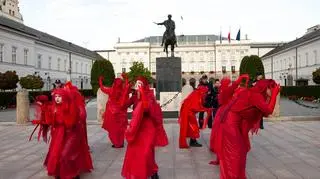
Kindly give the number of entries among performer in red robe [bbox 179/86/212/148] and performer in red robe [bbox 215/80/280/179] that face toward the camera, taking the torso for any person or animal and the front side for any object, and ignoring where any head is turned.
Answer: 0

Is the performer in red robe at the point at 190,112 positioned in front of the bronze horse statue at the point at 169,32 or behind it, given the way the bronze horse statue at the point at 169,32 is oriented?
in front

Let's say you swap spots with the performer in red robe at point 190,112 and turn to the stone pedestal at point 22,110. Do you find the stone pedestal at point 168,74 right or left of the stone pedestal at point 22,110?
right

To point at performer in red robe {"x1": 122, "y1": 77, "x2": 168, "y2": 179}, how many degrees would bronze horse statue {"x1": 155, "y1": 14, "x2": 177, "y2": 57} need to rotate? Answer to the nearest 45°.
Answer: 0° — it already faces them

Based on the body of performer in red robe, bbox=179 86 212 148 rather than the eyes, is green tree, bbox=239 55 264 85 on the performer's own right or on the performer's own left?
on the performer's own left

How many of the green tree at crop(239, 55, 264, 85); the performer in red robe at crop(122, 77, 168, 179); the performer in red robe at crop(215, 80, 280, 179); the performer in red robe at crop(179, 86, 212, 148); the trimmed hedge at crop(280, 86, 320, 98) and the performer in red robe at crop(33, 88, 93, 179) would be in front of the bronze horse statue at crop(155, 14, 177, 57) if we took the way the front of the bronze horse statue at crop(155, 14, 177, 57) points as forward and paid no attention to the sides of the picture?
4

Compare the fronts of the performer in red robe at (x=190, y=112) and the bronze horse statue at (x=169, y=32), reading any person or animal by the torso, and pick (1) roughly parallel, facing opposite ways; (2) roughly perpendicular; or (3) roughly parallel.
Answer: roughly perpendicular
